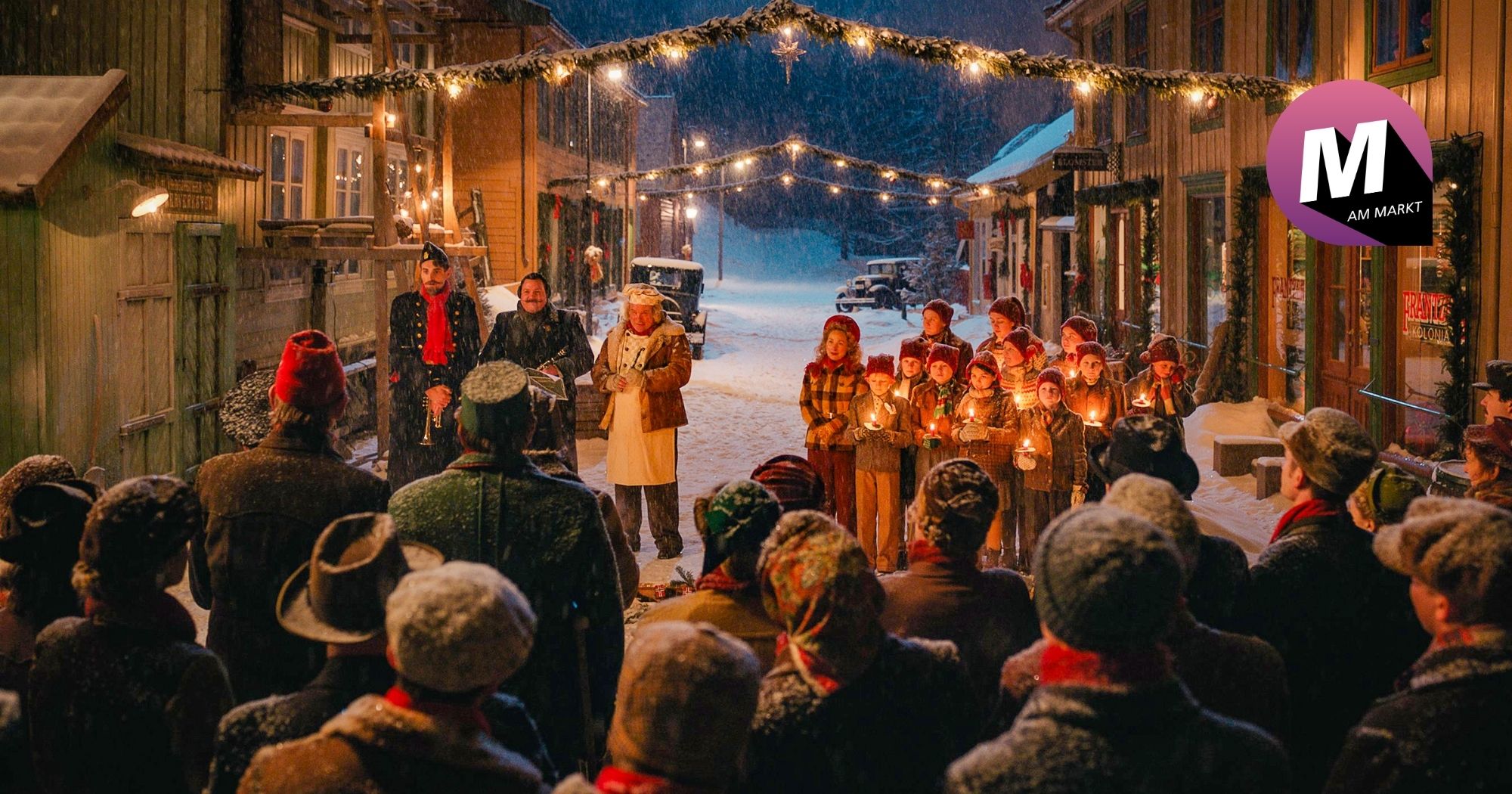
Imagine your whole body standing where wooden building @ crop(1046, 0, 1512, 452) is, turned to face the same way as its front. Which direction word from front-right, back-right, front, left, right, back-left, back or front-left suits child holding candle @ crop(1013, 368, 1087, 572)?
front-left

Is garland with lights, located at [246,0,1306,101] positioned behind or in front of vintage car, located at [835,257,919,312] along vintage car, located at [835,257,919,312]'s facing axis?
in front

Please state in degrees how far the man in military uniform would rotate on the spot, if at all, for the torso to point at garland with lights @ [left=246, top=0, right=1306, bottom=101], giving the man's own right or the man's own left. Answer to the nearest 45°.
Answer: approximately 135° to the man's own left

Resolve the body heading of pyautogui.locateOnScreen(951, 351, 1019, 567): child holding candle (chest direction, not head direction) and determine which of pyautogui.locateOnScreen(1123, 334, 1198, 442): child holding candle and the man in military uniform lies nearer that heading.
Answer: the man in military uniform

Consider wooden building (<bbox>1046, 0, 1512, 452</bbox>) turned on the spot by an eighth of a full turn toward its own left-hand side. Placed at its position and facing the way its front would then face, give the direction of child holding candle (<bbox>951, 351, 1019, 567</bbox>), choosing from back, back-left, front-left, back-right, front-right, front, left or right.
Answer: front

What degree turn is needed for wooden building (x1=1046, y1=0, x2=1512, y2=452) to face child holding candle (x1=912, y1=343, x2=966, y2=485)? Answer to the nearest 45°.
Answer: approximately 45° to its left

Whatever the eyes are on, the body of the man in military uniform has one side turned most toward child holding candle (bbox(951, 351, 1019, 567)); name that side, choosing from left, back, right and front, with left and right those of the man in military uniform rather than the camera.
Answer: left

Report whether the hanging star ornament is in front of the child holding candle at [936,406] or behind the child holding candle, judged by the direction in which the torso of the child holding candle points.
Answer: behind

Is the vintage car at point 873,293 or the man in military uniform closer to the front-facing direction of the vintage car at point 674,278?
the man in military uniform

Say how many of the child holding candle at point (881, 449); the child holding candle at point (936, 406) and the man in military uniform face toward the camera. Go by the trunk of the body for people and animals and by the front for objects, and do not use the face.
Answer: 3

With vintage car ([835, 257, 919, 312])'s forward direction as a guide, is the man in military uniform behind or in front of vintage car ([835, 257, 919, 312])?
in front
